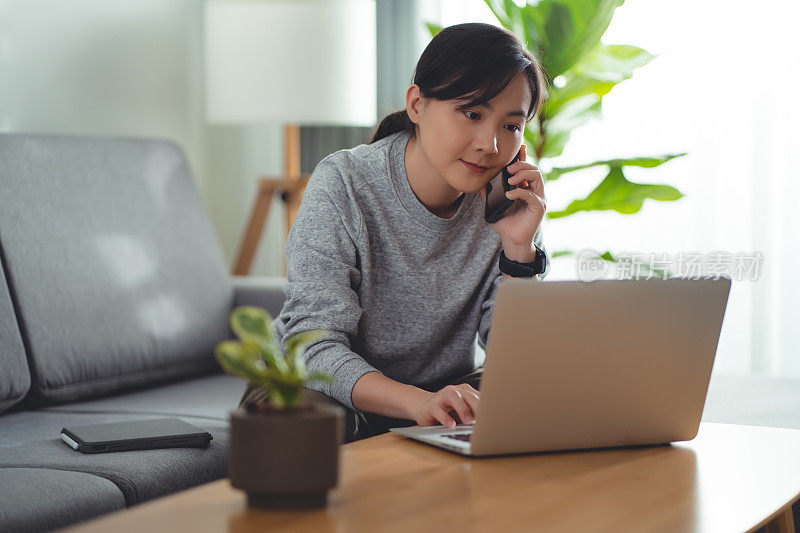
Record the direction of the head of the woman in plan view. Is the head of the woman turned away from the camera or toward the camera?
toward the camera

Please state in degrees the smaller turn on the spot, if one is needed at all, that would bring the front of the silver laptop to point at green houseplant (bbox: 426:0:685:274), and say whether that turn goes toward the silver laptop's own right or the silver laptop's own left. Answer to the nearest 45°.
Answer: approximately 45° to the silver laptop's own right

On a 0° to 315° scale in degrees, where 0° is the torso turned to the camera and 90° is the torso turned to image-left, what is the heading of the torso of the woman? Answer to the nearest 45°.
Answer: approximately 315°

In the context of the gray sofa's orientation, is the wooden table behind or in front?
in front

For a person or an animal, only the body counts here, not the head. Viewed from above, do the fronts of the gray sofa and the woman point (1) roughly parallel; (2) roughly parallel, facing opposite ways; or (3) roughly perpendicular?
roughly parallel

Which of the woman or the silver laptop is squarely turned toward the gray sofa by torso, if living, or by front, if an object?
the silver laptop

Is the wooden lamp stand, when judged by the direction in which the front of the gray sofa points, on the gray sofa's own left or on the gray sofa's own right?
on the gray sofa's own left

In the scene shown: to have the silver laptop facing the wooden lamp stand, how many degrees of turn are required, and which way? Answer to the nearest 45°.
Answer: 0° — it already faces it

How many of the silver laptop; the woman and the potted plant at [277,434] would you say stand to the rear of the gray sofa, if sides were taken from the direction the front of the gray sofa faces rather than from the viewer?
0

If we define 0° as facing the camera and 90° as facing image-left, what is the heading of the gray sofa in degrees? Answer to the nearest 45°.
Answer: approximately 315°

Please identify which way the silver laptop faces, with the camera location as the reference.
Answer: facing away from the viewer and to the left of the viewer

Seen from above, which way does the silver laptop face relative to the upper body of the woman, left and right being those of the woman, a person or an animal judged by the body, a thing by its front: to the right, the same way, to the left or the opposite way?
the opposite way

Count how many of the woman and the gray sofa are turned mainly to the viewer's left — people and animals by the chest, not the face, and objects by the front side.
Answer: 0
